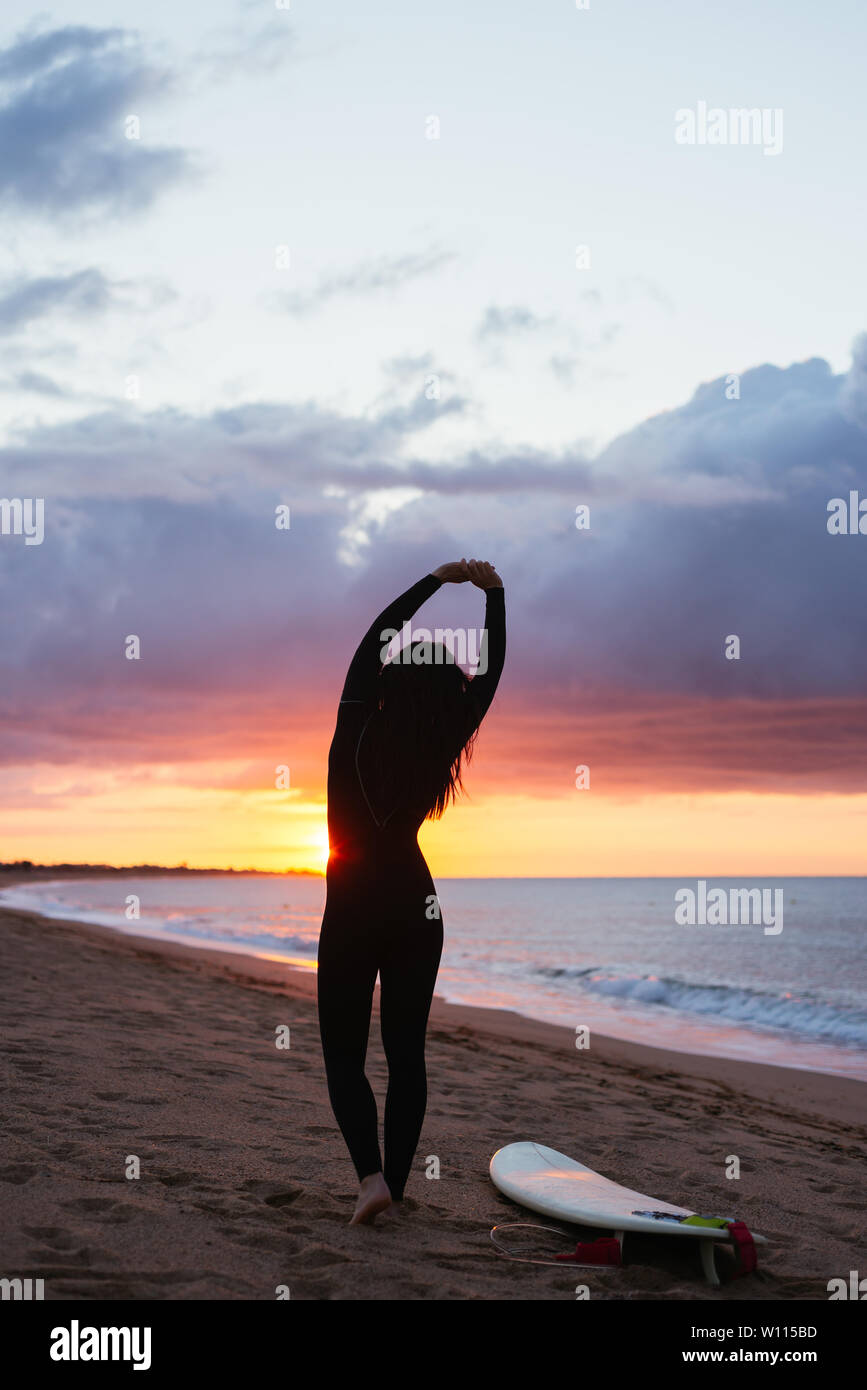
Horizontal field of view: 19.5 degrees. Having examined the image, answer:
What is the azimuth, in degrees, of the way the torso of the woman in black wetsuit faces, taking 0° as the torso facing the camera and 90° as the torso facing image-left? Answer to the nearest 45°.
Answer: approximately 180°

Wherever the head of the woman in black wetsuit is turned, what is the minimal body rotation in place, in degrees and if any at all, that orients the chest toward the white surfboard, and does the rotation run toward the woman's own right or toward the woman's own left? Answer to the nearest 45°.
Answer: approximately 45° to the woman's own right

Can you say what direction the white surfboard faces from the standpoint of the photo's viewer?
facing away from the viewer and to the left of the viewer

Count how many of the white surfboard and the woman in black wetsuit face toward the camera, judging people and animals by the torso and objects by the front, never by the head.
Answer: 0
